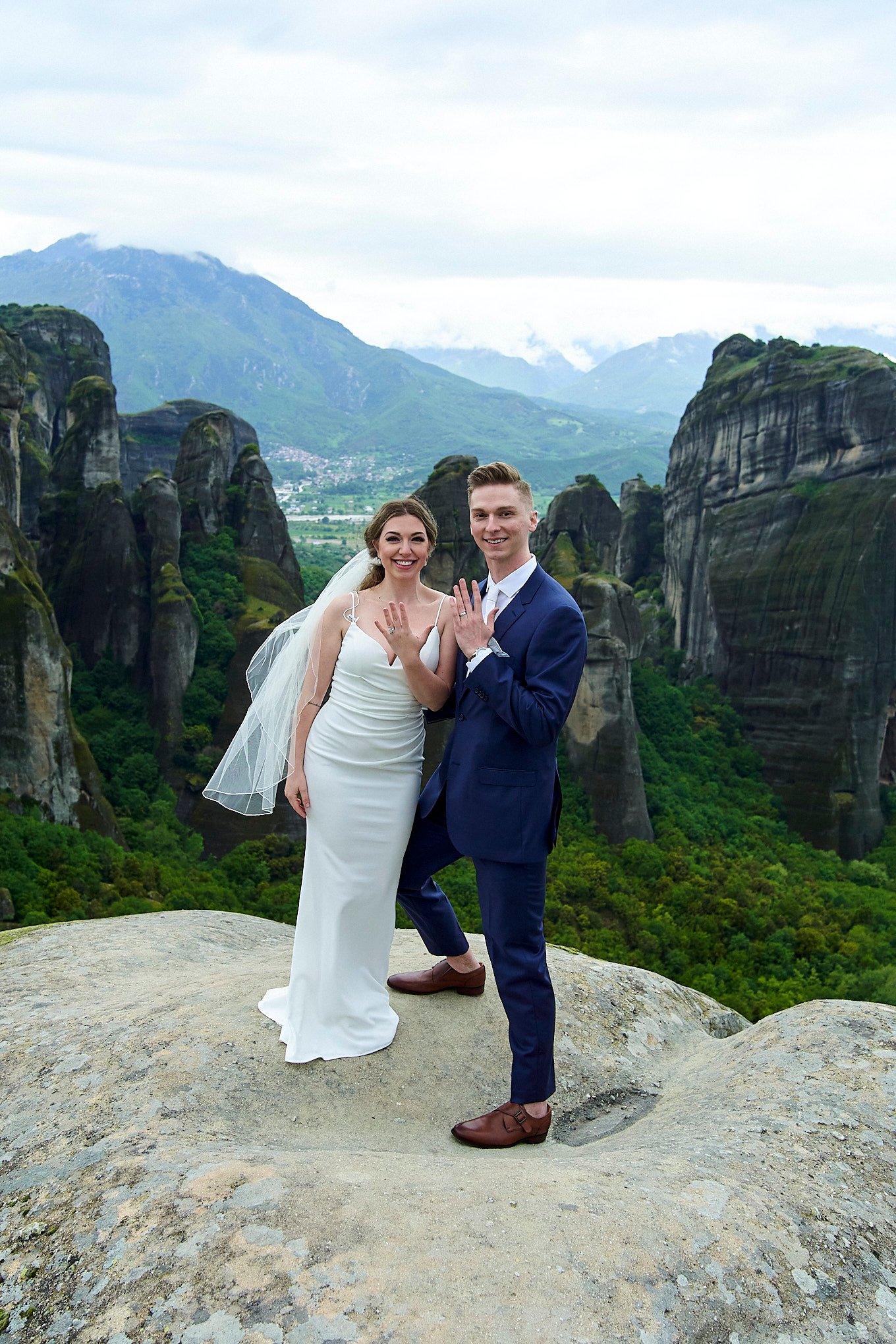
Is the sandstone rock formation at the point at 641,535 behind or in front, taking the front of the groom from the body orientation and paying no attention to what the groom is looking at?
behind

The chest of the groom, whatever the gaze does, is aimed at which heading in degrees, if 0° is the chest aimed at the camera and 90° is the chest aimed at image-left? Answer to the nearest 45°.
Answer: approximately 45°

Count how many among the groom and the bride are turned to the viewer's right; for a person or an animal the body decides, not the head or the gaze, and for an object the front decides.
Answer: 0

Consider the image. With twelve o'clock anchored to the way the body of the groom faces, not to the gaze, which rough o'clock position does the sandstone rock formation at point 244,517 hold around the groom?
The sandstone rock formation is roughly at 4 o'clock from the groom.

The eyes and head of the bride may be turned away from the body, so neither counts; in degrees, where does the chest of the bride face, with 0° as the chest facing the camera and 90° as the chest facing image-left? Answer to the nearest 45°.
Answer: approximately 0°

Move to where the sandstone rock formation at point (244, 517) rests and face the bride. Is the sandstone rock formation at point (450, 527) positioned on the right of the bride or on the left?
left

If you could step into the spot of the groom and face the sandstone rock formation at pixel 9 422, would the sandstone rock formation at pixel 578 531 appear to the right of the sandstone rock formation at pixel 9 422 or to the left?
right

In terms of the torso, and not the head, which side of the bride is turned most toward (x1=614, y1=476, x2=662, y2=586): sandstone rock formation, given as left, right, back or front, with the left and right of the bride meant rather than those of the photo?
back

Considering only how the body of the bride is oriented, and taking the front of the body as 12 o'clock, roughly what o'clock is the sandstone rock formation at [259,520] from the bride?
The sandstone rock formation is roughly at 6 o'clock from the bride.

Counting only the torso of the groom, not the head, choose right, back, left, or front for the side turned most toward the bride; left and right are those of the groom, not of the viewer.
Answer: right

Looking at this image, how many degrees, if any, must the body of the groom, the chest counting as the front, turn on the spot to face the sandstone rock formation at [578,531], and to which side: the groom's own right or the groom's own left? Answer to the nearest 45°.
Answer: approximately 135° to the groom's own right

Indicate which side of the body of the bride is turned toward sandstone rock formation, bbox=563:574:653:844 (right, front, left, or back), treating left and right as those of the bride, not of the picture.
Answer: back
